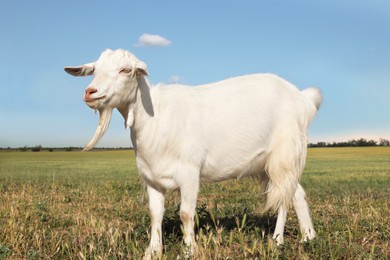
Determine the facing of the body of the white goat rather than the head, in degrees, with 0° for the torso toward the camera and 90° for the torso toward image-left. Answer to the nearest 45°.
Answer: approximately 45°
